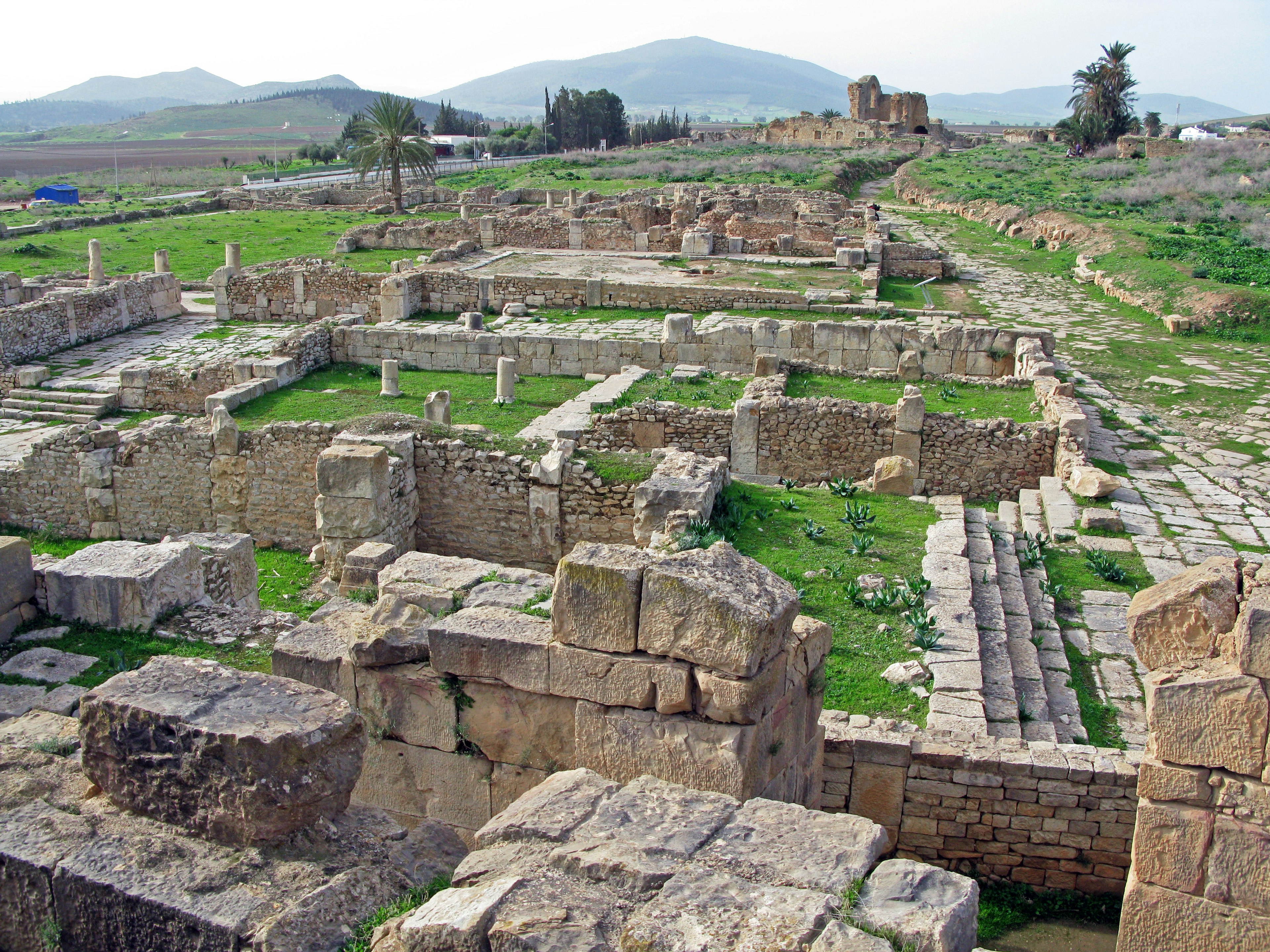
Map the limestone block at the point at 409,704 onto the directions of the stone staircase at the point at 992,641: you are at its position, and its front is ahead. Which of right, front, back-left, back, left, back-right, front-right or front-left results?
back-right

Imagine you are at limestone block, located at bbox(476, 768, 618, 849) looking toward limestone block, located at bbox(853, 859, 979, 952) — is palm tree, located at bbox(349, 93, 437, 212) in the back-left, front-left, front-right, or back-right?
back-left

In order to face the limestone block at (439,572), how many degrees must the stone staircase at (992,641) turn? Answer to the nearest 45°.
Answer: approximately 135° to its right

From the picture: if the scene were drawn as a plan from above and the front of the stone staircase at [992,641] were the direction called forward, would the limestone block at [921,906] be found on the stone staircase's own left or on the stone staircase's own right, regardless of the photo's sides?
on the stone staircase's own right

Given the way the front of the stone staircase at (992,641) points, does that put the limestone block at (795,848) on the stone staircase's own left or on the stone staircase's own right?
on the stone staircase's own right

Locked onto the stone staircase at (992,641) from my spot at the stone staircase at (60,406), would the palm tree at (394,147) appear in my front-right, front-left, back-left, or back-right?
back-left
